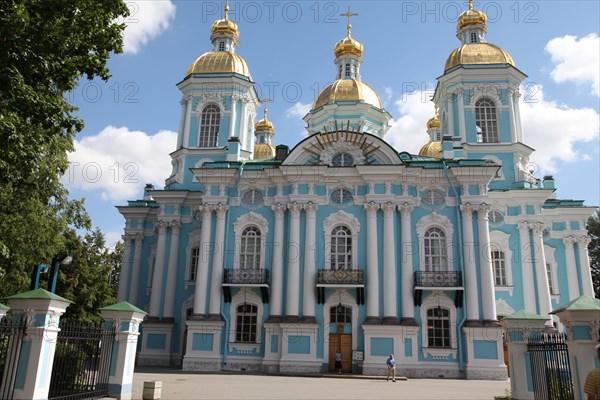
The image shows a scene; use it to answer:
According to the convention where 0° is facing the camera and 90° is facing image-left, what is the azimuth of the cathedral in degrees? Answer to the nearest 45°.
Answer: approximately 0°

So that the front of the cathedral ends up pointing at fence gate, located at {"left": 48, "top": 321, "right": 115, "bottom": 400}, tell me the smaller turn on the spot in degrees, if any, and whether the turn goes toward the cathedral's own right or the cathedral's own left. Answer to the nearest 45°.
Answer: approximately 45° to the cathedral's own right

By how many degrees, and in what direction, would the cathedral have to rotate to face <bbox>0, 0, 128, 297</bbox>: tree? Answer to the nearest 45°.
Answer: approximately 45° to its right
